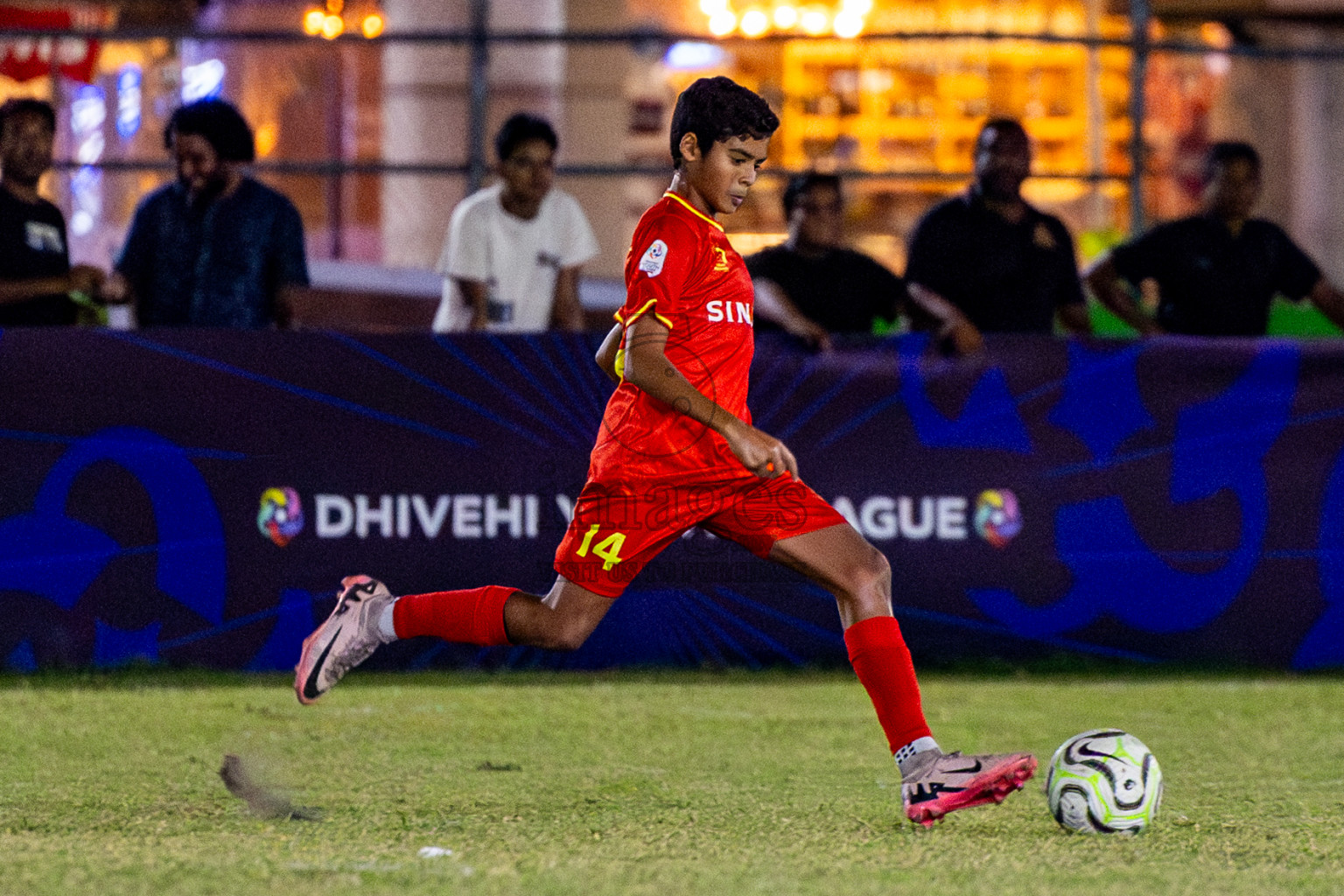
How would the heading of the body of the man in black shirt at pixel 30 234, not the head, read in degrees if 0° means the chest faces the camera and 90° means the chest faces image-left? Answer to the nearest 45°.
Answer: approximately 315°

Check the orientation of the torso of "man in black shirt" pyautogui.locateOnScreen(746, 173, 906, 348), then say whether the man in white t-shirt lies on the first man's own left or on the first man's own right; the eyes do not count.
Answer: on the first man's own right

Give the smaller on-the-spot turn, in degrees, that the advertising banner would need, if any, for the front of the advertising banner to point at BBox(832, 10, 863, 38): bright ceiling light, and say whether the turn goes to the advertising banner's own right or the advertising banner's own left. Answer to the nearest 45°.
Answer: approximately 180°

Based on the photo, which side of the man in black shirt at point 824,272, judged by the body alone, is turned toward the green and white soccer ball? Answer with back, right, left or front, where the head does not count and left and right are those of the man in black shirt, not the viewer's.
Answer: front

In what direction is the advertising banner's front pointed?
toward the camera

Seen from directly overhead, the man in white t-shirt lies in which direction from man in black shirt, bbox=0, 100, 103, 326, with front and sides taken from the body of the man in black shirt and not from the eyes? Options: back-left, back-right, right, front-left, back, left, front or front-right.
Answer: front-left

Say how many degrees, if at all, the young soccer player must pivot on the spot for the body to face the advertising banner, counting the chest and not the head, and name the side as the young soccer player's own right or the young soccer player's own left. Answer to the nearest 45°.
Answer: approximately 90° to the young soccer player's own left

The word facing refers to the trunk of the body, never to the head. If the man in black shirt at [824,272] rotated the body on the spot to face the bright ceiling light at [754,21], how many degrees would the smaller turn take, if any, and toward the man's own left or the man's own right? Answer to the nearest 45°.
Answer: approximately 180°

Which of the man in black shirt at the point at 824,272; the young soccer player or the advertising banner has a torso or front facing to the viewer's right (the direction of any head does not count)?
the young soccer player

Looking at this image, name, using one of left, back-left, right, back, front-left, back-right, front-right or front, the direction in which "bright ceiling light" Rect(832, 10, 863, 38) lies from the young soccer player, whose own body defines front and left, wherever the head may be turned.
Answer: left

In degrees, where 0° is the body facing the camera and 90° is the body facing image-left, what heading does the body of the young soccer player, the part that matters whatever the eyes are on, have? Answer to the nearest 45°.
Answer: approximately 270°

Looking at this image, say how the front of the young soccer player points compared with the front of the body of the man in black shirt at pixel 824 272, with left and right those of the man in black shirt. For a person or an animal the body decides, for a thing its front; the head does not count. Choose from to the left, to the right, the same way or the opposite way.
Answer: to the left
